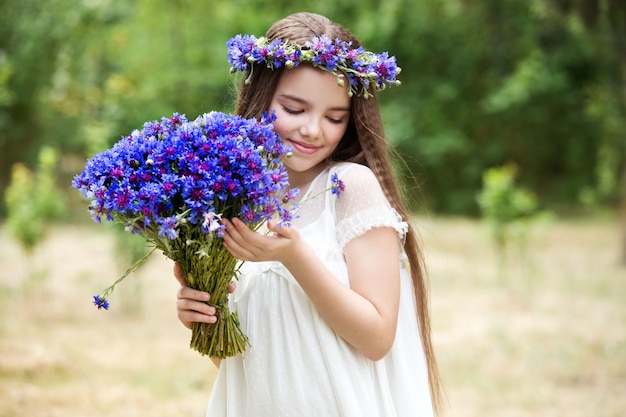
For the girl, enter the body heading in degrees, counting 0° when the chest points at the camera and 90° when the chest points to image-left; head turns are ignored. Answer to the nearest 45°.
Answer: approximately 45°
